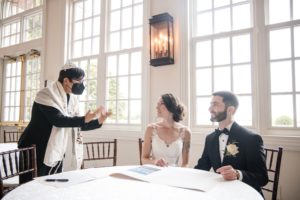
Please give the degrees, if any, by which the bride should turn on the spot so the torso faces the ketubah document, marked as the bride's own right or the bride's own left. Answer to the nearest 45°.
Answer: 0° — they already face it

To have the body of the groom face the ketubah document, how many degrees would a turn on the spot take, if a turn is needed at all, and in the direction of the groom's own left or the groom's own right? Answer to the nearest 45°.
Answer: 0° — they already face it

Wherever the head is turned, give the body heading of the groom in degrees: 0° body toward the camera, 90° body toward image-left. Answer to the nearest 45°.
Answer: approximately 45°

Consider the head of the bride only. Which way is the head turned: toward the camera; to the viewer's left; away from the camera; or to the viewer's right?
to the viewer's left

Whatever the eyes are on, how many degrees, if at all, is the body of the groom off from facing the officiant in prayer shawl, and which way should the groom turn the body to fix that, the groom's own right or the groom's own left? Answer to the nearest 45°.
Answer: approximately 45° to the groom's own right

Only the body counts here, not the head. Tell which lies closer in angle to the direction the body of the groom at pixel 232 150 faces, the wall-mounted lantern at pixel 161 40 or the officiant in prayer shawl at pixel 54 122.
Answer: the officiant in prayer shawl

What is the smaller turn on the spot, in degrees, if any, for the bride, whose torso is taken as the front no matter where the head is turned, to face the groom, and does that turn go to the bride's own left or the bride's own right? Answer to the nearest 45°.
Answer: approximately 45° to the bride's own left

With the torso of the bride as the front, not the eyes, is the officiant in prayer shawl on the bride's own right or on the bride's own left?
on the bride's own right

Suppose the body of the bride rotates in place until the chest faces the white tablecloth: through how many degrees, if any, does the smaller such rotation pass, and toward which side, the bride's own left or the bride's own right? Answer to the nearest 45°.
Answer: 0° — they already face it

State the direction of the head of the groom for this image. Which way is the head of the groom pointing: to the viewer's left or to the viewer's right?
to the viewer's left
